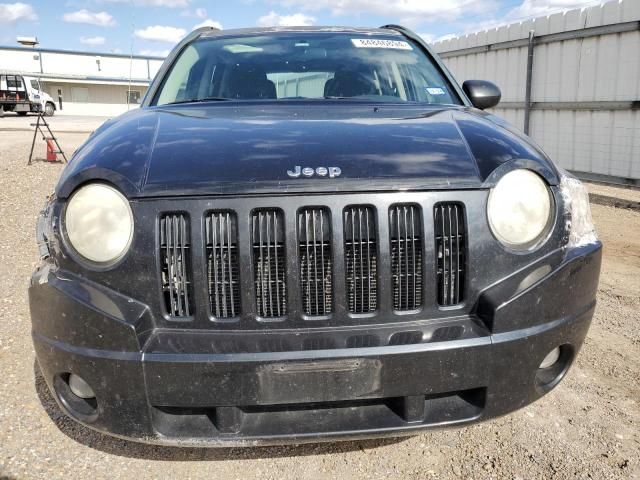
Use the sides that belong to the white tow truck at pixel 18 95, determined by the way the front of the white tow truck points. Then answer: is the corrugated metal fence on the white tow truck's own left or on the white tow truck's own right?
on the white tow truck's own right

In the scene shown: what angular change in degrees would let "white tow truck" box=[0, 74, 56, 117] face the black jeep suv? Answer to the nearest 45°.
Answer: approximately 90° to its right

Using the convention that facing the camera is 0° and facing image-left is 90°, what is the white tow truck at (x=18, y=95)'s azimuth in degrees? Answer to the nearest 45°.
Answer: approximately 270°

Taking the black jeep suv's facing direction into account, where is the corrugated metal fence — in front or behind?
behind

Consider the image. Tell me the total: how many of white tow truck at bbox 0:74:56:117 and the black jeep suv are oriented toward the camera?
1

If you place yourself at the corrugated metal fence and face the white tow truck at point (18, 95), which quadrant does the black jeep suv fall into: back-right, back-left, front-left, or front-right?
back-left

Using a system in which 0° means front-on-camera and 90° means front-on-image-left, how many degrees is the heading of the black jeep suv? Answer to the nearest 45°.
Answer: approximately 0°
